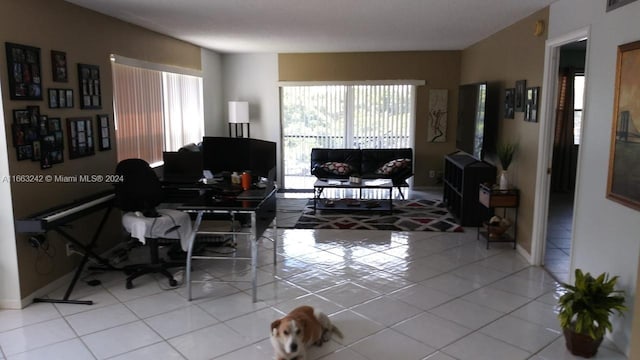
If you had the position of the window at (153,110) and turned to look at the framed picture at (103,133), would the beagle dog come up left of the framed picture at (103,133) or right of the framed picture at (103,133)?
left

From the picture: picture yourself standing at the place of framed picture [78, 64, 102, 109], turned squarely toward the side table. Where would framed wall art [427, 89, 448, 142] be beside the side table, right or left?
left

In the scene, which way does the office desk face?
to the viewer's left

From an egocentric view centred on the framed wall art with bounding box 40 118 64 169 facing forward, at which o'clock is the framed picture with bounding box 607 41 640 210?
The framed picture is roughly at 12 o'clock from the framed wall art.

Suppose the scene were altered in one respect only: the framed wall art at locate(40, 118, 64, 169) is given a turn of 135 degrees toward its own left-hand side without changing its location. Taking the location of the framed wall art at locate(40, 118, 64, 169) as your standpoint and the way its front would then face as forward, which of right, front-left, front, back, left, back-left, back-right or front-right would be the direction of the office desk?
back-right

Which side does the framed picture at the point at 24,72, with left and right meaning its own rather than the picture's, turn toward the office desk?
front

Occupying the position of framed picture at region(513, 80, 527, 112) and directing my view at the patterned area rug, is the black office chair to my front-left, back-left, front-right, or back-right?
front-left

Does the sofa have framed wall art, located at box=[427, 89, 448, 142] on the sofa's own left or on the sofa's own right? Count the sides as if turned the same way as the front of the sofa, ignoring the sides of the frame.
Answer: on the sofa's own left

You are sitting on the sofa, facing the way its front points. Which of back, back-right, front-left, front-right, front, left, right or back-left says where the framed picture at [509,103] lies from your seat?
front-left

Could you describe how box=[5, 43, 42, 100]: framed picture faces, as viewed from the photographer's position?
facing the viewer and to the right of the viewer

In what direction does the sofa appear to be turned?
toward the camera

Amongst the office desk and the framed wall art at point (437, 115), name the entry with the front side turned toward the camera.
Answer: the framed wall art

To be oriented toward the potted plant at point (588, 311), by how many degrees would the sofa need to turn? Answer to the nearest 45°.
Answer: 0° — it already faces it

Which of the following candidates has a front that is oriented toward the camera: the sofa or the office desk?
the sofa

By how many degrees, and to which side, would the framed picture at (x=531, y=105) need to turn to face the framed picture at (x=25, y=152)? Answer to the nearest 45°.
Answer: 0° — it already faces it

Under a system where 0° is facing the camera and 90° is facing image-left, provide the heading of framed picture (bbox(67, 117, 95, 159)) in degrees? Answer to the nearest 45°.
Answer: approximately 315°

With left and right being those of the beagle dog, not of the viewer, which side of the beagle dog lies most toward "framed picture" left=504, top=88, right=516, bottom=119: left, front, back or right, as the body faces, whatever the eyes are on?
back

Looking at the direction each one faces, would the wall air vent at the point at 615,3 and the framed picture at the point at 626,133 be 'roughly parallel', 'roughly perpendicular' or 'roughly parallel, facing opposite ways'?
roughly parallel
